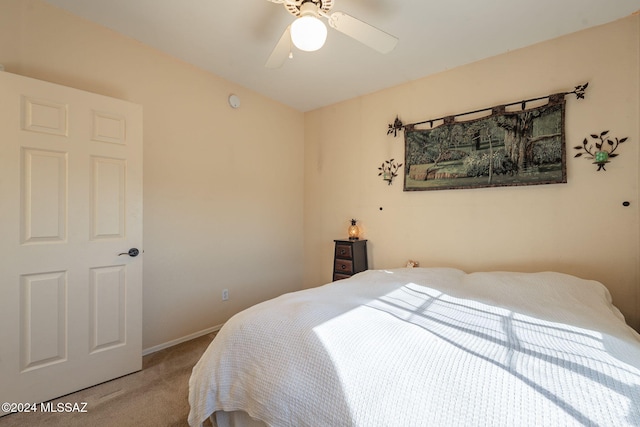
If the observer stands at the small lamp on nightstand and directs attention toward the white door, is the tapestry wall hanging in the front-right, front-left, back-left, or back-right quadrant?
back-left

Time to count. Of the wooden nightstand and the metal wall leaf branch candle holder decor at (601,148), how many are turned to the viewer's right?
0

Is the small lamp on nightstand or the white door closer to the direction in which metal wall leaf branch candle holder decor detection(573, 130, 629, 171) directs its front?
the white door

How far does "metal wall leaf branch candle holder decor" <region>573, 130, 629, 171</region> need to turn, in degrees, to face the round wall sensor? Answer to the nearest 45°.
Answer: approximately 45° to its right

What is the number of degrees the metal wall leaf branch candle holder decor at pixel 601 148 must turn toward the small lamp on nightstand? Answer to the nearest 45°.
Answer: approximately 90° to its right

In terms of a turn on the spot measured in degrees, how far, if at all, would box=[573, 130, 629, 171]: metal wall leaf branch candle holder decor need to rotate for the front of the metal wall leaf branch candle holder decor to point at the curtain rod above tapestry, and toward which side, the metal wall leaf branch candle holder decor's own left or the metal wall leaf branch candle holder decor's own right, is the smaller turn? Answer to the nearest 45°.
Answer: approximately 90° to the metal wall leaf branch candle holder decor's own right

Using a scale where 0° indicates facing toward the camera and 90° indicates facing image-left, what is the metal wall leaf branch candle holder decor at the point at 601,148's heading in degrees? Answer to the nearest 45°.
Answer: approximately 0°

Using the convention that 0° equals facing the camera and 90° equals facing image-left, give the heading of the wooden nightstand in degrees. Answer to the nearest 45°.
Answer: approximately 45°

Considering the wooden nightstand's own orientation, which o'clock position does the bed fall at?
The bed is roughly at 10 o'clock from the wooden nightstand.

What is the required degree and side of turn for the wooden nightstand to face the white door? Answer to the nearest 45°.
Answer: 0° — it already faces it
